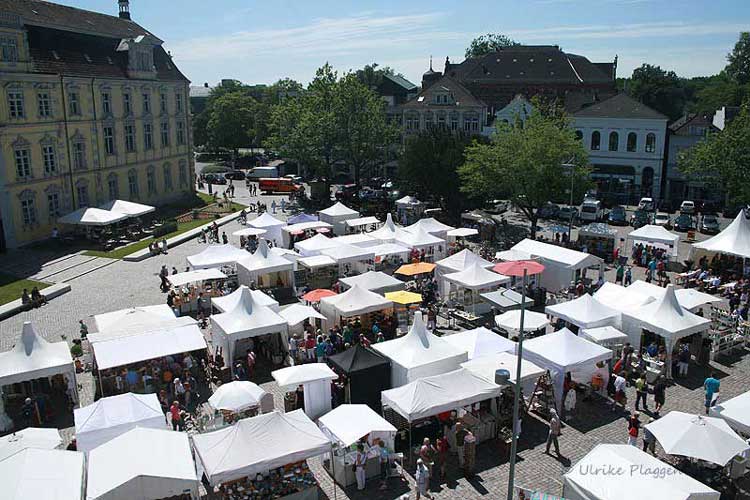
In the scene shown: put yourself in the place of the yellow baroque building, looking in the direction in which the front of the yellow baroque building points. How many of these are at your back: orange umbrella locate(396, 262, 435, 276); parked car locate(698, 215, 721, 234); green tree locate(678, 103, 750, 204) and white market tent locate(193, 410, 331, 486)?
0

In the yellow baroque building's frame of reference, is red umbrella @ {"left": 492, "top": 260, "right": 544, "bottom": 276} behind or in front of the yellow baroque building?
in front

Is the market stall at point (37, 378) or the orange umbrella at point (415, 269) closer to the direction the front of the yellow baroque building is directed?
the orange umbrella

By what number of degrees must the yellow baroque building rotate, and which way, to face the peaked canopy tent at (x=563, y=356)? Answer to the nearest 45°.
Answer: approximately 45° to its right

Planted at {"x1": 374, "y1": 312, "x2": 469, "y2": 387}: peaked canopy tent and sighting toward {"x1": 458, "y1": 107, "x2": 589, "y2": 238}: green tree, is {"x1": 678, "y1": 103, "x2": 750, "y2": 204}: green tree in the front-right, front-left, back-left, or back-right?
front-right

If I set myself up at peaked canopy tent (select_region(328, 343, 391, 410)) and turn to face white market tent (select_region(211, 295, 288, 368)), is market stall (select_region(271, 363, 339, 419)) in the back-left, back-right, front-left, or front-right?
front-left

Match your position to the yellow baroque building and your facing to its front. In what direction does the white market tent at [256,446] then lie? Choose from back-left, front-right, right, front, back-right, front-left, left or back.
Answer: front-right

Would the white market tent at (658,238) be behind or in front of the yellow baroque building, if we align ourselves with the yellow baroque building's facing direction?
in front

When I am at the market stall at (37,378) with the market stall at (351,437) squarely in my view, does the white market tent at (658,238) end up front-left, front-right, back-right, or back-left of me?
front-left

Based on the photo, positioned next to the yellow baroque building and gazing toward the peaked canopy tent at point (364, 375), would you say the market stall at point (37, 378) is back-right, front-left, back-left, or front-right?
front-right

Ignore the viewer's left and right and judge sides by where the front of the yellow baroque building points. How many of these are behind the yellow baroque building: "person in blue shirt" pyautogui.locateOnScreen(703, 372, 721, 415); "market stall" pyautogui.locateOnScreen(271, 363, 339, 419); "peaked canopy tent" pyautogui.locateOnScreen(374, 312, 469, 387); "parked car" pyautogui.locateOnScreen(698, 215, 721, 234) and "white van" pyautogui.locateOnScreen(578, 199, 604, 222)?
0

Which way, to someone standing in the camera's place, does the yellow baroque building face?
facing the viewer and to the right of the viewer

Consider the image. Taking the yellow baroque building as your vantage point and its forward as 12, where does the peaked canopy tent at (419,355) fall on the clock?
The peaked canopy tent is roughly at 1 o'clock from the yellow baroque building.

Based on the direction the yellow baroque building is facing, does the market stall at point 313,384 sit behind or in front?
in front

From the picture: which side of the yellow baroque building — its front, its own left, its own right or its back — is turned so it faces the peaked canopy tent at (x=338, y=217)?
front
